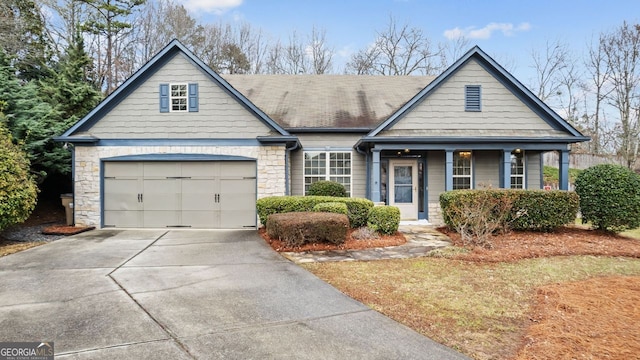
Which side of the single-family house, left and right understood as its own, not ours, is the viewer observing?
front

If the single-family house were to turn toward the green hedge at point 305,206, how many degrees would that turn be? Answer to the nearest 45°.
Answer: approximately 45° to its left

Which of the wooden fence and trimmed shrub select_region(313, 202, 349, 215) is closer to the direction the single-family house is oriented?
the trimmed shrub

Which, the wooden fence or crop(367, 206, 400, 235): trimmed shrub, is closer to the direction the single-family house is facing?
the trimmed shrub

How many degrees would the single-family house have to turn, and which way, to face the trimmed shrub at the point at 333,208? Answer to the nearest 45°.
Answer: approximately 45° to its left

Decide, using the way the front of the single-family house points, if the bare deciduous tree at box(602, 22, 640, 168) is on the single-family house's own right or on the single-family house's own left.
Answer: on the single-family house's own left

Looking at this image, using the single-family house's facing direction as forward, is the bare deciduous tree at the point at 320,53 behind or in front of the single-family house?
behind

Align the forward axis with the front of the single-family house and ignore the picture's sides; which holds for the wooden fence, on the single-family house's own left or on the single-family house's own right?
on the single-family house's own left

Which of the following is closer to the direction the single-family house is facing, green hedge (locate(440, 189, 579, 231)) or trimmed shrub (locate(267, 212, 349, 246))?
the trimmed shrub

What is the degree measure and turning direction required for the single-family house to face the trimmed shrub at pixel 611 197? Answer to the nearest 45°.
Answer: approximately 90° to its left

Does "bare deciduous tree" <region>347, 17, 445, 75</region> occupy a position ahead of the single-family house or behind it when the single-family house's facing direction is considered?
behind
